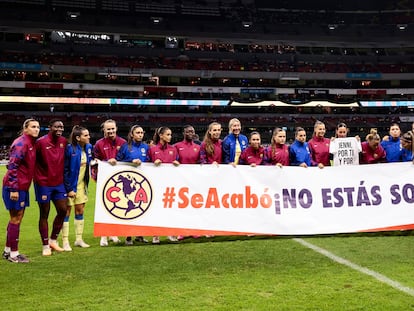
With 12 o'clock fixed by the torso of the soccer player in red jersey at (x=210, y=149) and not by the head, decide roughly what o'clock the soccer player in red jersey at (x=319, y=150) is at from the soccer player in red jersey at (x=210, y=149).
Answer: the soccer player in red jersey at (x=319, y=150) is roughly at 10 o'clock from the soccer player in red jersey at (x=210, y=149).

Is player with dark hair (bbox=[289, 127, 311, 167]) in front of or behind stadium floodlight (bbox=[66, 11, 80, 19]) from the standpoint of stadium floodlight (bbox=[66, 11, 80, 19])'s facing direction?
in front

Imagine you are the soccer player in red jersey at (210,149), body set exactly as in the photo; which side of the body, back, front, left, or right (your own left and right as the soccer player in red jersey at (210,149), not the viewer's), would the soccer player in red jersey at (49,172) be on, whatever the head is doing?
right

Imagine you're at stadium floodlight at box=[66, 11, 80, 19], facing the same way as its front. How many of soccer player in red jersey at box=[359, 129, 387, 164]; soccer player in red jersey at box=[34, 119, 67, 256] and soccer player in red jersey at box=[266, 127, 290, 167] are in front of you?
3

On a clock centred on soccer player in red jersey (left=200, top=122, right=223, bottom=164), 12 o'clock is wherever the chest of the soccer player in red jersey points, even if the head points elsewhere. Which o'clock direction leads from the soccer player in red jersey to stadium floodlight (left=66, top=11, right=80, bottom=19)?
The stadium floodlight is roughly at 7 o'clock from the soccer player in red jersey.

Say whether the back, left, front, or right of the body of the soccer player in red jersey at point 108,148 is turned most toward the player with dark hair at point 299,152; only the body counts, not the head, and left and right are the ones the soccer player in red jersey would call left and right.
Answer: left

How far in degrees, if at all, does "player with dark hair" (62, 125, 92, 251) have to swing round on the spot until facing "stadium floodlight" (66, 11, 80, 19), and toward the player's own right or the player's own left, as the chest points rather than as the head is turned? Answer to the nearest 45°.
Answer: approximately 135° to the player's own left

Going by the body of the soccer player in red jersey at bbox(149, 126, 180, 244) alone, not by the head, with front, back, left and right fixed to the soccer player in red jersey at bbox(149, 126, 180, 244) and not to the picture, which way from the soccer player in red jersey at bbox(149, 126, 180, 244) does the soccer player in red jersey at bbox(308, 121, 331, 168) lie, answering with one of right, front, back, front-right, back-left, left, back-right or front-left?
left

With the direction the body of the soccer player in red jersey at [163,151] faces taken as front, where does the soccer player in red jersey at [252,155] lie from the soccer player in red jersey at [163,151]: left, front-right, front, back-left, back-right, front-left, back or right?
left

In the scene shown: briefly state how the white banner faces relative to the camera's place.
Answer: facing the viewer

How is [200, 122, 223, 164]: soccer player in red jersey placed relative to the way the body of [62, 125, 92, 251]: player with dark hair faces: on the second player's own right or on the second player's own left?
on the second player's own left

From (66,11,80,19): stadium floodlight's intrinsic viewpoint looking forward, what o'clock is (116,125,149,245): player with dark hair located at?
The player with dark hair is roughly at 12 o'clock from the stadium floodlight.

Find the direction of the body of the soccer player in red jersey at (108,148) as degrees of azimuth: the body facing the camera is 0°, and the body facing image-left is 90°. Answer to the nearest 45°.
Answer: approximately 0°
